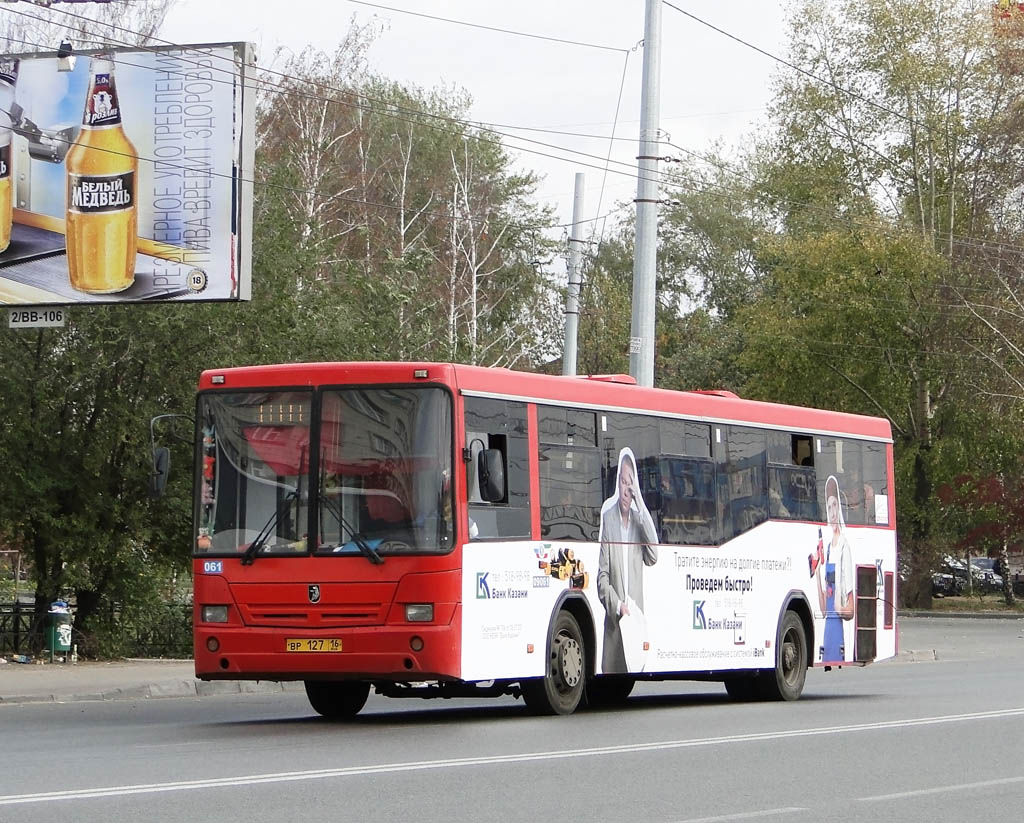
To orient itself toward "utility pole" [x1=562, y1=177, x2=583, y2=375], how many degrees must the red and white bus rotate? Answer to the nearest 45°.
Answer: approximately 135° to its right

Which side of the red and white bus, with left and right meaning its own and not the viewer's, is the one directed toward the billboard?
right

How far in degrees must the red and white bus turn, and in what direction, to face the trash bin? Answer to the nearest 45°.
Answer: approximately 90° to its right

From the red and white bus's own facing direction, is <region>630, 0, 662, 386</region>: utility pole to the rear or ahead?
to the rear

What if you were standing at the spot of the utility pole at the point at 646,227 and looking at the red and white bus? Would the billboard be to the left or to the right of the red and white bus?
right
